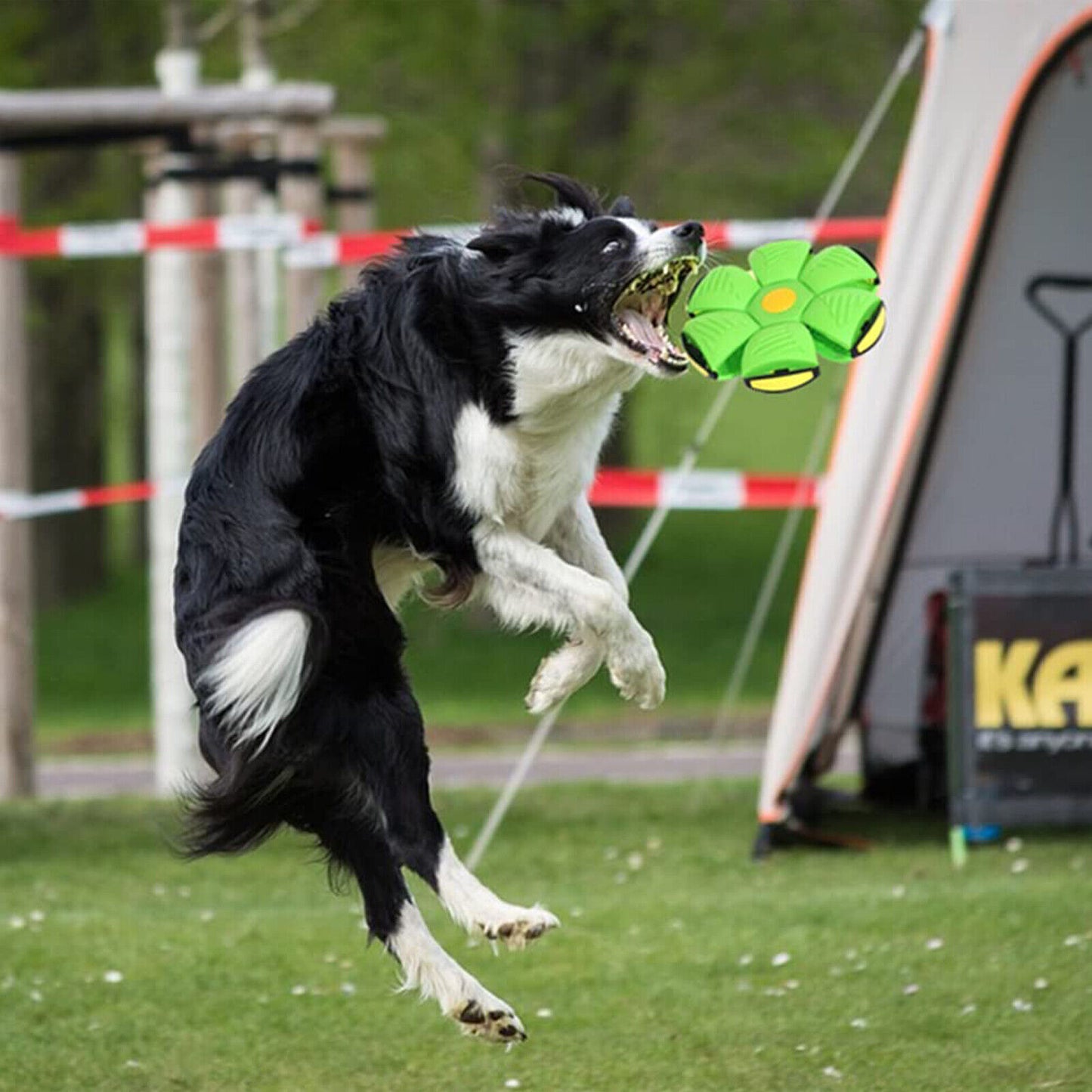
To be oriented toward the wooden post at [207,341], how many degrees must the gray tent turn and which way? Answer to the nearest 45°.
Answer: approximately 90° to its right

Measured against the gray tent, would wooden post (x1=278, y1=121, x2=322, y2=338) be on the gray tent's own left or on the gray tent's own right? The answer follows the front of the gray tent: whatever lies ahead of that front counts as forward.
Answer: on the gray tent's own right

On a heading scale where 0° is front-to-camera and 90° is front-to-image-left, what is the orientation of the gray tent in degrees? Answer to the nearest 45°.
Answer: approximately 0°

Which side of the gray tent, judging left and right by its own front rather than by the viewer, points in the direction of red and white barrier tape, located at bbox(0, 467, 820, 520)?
right

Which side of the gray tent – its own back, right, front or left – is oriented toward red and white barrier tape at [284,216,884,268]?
right

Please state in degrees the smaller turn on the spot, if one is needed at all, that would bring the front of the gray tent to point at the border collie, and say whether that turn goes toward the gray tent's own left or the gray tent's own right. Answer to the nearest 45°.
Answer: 0° — it already faces it

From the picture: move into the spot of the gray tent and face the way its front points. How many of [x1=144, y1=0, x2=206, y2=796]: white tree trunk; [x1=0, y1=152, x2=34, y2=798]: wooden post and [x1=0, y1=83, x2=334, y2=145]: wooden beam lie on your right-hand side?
3

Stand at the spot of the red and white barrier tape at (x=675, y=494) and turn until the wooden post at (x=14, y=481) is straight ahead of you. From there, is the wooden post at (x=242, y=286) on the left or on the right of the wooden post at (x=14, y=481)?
right

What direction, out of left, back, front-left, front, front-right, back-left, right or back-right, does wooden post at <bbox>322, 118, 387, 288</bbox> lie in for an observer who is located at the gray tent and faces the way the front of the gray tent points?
back-right
